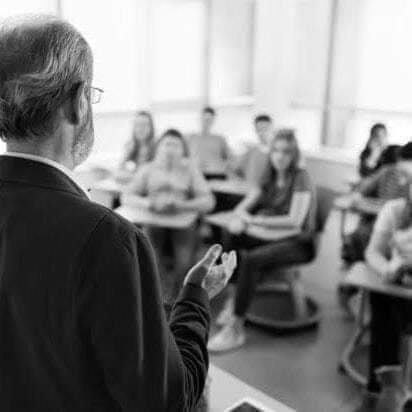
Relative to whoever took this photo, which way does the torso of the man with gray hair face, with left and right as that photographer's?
facing away from the viewer and to the right of the viewer

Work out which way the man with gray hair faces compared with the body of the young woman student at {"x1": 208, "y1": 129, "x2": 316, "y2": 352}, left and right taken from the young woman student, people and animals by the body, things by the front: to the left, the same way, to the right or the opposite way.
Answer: the opposite way

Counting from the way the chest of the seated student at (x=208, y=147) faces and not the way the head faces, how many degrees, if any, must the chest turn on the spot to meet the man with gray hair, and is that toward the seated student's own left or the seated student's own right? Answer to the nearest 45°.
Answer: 0° — they already face them

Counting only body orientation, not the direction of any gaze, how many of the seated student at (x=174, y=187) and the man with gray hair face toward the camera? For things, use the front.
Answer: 1

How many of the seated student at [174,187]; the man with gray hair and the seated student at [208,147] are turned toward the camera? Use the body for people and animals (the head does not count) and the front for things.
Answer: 2

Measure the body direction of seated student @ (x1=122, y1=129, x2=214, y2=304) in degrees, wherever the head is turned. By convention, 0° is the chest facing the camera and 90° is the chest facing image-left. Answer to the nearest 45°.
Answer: approximately 0°

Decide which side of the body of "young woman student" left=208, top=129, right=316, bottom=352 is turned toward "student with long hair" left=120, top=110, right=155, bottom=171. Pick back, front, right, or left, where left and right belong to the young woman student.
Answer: right
